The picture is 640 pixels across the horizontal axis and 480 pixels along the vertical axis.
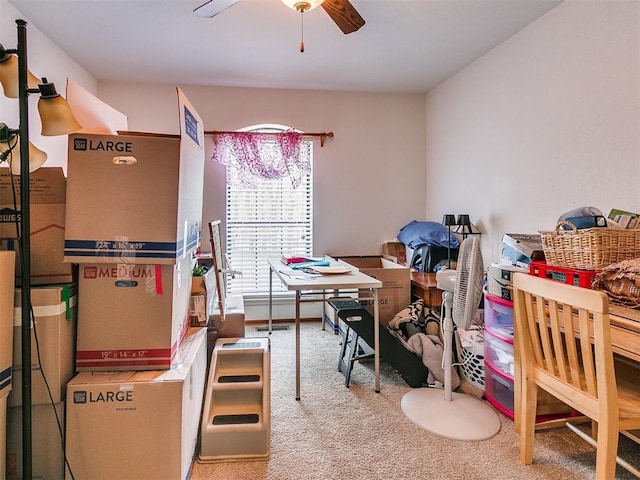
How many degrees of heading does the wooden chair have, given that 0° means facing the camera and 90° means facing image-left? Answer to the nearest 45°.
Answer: approximately 225°

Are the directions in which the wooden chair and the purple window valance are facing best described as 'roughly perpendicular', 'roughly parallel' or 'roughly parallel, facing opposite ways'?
roughly perpendicular

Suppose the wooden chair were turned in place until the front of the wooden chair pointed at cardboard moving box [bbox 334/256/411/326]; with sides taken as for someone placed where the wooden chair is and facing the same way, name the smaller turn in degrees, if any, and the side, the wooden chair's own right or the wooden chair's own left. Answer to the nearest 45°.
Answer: approximately 90° to the wooden chair's own left

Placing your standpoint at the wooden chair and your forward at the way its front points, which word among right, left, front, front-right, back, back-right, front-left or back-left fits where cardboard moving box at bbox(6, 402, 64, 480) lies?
back

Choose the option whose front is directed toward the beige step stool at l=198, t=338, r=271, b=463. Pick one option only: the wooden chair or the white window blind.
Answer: the white window blind

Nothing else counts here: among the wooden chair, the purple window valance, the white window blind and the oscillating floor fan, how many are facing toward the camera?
2

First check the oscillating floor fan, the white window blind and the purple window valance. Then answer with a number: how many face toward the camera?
2

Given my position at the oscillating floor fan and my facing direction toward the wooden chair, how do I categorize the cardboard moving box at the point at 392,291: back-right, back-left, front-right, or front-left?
back-left

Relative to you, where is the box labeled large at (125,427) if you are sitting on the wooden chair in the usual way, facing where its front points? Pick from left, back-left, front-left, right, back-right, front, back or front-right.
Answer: back
